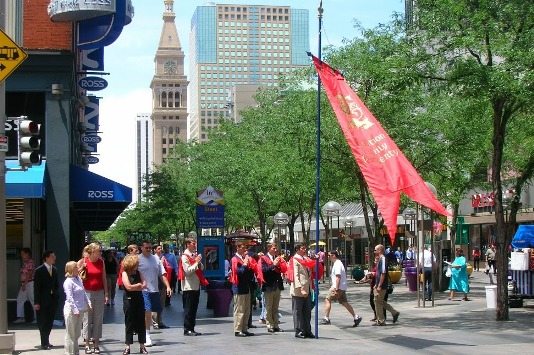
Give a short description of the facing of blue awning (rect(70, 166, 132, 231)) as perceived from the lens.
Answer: facing to the right of the viewer

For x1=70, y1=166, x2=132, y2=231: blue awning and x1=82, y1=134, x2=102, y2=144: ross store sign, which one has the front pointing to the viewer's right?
the blue awning

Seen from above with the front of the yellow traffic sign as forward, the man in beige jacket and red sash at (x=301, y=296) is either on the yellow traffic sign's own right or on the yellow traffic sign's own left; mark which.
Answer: on the yellow traffic sign's own left

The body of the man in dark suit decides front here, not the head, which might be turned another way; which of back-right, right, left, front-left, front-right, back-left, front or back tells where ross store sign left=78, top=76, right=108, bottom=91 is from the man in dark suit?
back-left

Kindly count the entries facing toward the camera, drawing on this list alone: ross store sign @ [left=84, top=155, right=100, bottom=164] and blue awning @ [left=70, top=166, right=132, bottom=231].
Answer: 1

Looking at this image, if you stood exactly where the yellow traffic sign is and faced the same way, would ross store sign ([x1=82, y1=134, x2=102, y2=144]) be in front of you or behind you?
behind
